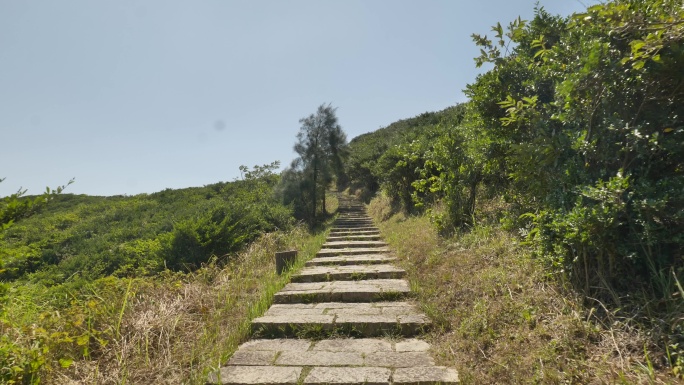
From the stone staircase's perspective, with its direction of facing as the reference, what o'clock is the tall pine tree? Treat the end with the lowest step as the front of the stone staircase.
The tall pine tree is roughly at 6 o'clock from the stone staircase.

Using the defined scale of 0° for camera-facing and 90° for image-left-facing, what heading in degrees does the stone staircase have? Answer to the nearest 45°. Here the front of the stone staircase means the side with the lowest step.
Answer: approximately 0°

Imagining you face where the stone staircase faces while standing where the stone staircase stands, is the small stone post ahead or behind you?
behind
